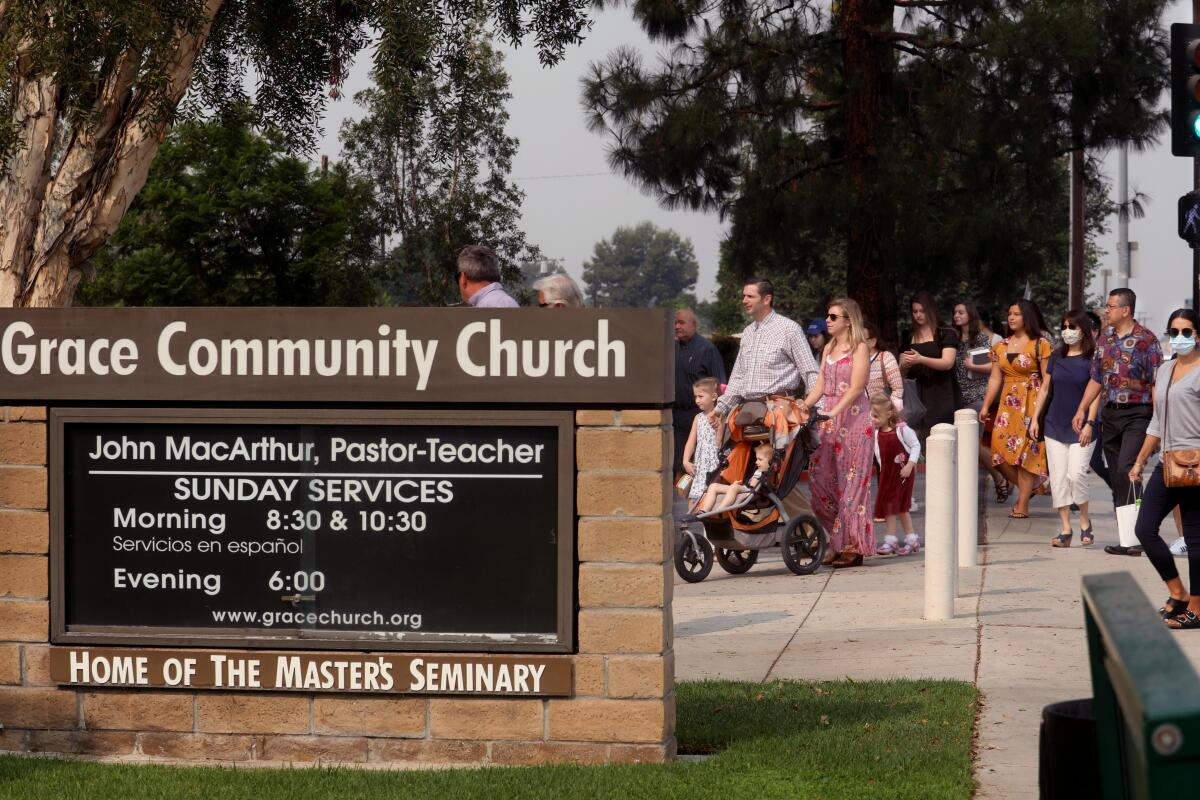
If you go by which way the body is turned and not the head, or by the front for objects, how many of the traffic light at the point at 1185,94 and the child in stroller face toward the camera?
1

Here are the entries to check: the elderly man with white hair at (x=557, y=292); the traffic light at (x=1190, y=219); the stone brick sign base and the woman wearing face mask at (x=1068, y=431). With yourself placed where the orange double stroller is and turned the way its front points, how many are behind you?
2

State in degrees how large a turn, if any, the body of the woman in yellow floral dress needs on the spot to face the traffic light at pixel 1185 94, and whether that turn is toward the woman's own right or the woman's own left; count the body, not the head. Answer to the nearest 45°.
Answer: approximately 45° to the woman's own left

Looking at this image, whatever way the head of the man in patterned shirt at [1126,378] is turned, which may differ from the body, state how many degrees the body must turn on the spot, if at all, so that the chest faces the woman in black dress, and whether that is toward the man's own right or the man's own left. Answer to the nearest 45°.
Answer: approximately 90° to the man's own right

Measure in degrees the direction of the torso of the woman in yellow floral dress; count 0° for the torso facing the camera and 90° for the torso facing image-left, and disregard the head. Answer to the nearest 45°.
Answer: approximately 45°

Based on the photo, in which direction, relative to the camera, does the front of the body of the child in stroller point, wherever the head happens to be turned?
to the viewer's left

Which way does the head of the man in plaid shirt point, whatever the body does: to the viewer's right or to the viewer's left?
to the viewer's left

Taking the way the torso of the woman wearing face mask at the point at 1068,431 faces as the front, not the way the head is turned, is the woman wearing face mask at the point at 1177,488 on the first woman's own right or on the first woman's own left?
on the first woman's own left

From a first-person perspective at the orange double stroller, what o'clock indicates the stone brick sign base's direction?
The stone brick sign base is roughly at 11 o'clock from the orange double stroller.

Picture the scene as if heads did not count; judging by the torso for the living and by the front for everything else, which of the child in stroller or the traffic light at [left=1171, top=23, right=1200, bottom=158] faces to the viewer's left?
the child in stroller
